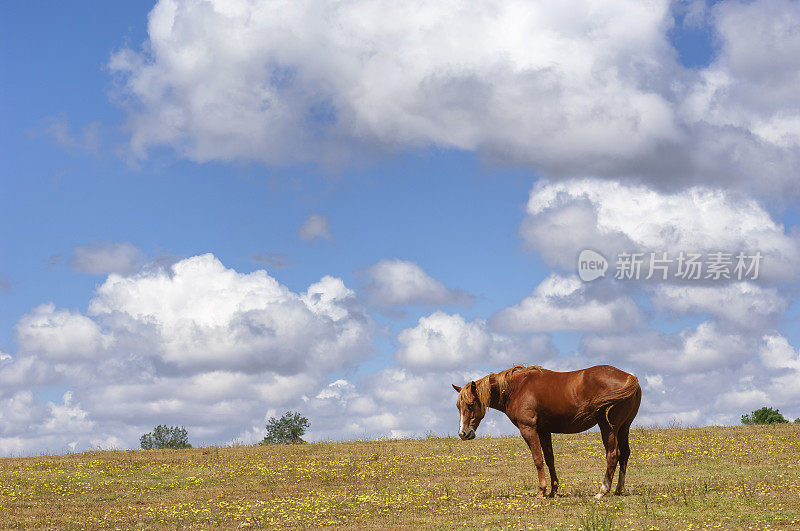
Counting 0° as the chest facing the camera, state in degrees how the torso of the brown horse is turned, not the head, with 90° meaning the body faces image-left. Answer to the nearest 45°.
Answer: approximately 90°

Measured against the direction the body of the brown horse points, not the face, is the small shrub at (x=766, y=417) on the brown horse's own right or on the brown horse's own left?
on the brown horse's own right
